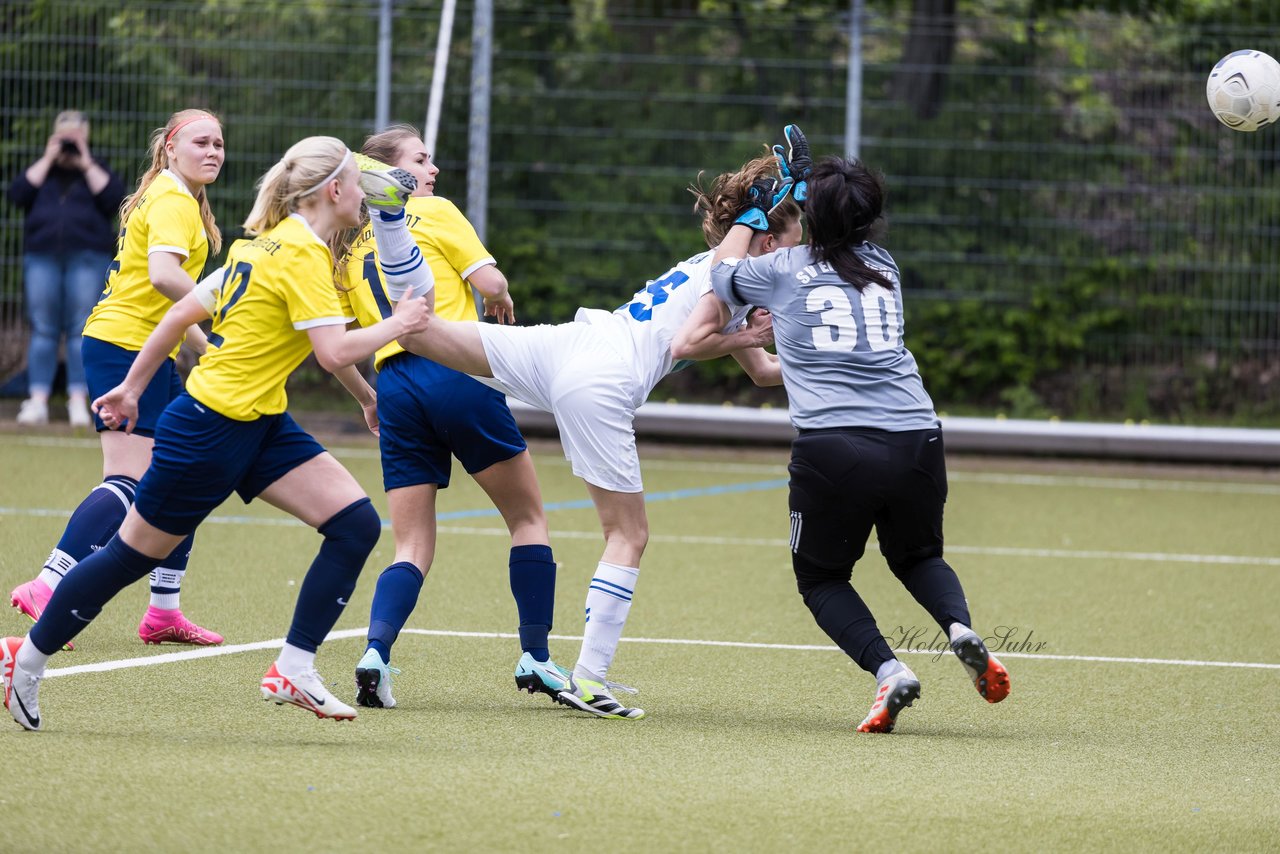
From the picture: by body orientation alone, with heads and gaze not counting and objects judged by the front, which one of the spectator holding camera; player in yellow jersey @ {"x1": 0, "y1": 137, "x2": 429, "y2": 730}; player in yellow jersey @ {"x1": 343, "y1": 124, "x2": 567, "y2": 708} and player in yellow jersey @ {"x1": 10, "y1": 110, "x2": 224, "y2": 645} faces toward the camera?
the spectator holding camera

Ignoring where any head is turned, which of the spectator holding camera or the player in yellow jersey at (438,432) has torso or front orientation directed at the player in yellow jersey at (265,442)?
the spectator holding camera

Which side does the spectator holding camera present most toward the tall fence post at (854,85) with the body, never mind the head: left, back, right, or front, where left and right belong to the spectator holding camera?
left

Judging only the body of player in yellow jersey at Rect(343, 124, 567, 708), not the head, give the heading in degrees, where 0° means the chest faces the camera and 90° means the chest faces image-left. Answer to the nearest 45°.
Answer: approximately 225°

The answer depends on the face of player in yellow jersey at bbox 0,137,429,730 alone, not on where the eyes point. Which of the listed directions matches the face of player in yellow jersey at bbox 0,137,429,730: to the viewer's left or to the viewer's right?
to the viewer's right

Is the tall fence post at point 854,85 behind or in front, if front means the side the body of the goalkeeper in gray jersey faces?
in front

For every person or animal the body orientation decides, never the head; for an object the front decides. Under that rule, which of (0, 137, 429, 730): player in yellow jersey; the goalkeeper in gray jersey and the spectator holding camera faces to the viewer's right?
the player in yellow jersey

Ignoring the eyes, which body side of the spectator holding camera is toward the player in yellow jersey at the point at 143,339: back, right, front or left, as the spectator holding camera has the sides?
front

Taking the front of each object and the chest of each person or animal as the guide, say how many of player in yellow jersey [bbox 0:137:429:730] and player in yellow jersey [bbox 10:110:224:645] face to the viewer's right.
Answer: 2

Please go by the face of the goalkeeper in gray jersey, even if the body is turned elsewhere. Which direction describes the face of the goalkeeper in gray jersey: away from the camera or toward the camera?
away from the camera

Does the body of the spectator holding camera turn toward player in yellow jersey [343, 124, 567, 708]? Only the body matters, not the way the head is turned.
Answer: yes

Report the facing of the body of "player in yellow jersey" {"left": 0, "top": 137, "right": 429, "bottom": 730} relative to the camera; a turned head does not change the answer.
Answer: to the viewer's right
